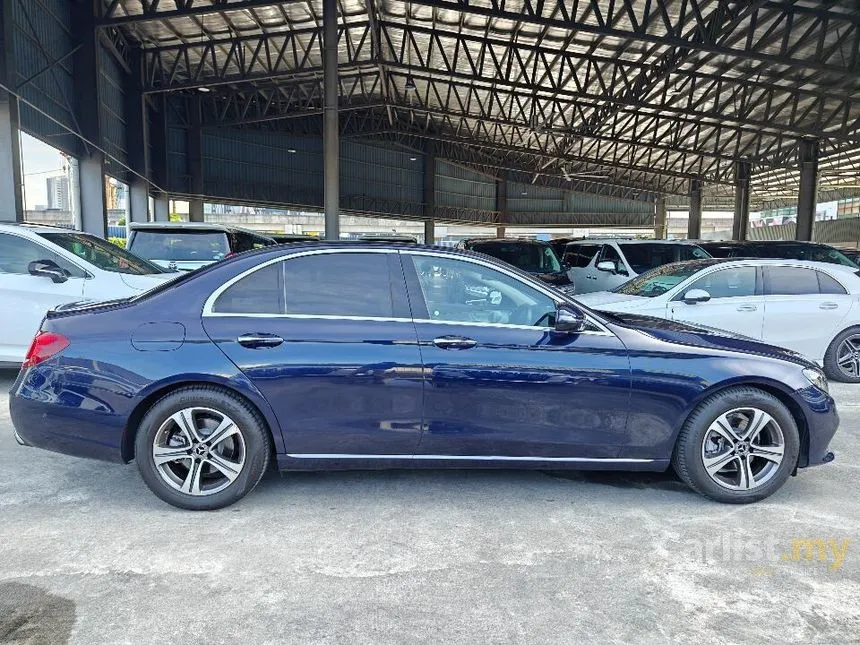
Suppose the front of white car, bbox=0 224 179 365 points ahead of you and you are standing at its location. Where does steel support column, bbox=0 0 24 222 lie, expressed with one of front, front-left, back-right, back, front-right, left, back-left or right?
back-left

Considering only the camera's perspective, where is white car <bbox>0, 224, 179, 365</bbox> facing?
facing the viewer and to the right of the viewer

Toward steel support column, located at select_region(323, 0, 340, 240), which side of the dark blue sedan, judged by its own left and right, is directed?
left

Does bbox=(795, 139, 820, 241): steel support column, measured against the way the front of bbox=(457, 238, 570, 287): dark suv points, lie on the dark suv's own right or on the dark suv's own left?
on the dark suv's own left

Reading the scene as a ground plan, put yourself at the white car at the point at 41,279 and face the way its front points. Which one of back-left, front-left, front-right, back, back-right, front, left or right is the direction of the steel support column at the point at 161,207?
back-left

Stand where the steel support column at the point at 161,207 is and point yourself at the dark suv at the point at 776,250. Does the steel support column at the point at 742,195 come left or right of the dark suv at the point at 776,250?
left

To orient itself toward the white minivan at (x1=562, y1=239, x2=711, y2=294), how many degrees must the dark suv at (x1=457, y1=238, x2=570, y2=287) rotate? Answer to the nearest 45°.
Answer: approximately 90° to its left

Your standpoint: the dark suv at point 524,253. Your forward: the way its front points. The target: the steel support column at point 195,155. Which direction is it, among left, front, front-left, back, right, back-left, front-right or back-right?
back

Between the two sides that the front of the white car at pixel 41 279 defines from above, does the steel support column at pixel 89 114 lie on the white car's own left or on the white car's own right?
on the white car's own left

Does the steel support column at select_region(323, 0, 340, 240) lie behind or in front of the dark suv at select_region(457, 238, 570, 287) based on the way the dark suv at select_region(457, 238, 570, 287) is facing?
behind

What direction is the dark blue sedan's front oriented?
to the viewer's right

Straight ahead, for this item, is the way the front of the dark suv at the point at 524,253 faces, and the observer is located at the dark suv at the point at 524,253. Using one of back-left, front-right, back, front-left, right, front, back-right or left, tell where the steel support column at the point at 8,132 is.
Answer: back-right

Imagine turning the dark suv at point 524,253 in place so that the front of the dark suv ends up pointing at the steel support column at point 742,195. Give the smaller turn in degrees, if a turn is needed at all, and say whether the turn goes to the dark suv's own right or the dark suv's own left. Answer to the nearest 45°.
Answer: approximately 90° to the dark suv's own left

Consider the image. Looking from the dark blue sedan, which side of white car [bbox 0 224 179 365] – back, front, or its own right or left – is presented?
front

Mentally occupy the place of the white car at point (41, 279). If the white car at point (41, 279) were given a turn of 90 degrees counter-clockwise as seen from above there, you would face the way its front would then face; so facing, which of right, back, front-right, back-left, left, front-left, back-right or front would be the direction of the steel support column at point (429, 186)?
front

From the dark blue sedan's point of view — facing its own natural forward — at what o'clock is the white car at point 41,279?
The white car is roughly at 7 o'clock from the dark blue sedan.
